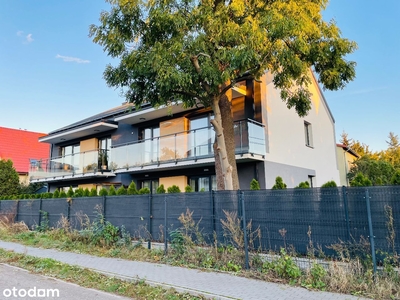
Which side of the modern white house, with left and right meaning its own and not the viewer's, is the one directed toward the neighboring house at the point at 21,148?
right

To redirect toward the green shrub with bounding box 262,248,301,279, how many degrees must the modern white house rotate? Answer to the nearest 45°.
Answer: approximately 45° to its left

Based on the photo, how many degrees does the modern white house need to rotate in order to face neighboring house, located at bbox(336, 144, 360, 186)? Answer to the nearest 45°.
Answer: approximately 180°

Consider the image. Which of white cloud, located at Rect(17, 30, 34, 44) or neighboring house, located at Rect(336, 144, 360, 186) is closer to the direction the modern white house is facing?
the white cloud

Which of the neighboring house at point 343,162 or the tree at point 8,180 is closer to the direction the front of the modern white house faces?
the tree

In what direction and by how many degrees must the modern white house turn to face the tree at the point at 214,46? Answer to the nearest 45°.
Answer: approximately 45° to its left

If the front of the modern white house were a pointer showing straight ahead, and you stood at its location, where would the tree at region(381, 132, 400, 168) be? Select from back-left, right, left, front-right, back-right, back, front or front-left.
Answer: back

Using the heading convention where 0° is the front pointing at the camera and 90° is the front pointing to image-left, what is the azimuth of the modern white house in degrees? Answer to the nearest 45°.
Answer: approximately 45°
